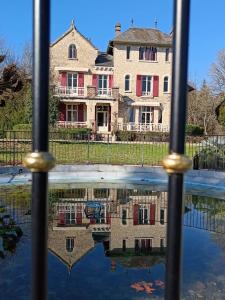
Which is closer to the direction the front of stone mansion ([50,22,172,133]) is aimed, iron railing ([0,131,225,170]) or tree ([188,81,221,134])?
the iron railing

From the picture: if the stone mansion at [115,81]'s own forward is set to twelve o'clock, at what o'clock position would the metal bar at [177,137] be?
The metal bar is roughly at 12 o'clock from the stone mansion.

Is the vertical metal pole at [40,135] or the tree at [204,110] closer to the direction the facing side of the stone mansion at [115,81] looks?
the vertical metal pole

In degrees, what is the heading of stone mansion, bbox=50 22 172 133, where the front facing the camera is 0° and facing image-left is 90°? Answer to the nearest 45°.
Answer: approximately 0°

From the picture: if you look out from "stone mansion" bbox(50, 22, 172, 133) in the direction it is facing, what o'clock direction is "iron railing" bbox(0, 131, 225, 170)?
The iron railing is roughly at 12 o'clock from the stone mansion.

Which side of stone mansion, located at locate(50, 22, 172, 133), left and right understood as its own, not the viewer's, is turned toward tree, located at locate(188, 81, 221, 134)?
left

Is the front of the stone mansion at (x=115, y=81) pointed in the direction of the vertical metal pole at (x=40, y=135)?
yes
